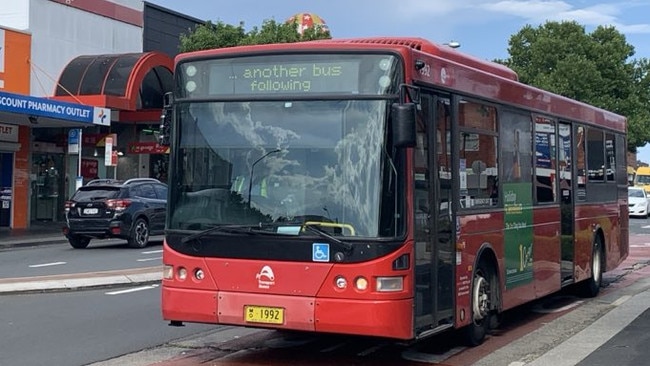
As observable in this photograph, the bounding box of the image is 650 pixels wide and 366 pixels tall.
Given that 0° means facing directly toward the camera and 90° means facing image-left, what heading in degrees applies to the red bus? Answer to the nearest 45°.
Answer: approximately 45°

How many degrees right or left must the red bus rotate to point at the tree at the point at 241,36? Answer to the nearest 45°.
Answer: approximately 135° to its right

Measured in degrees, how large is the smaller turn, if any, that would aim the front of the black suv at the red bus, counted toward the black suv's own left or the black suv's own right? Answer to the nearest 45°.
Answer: approximately 135° to the black suv's own right

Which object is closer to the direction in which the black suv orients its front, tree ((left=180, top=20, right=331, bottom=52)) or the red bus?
the tree

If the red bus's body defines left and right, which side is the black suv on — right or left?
on its right

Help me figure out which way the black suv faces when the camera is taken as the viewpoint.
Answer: facing away from the viewer and to the right of the viewer

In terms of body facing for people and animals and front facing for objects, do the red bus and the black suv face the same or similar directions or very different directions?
very different directions

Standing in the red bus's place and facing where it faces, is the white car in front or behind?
behind
